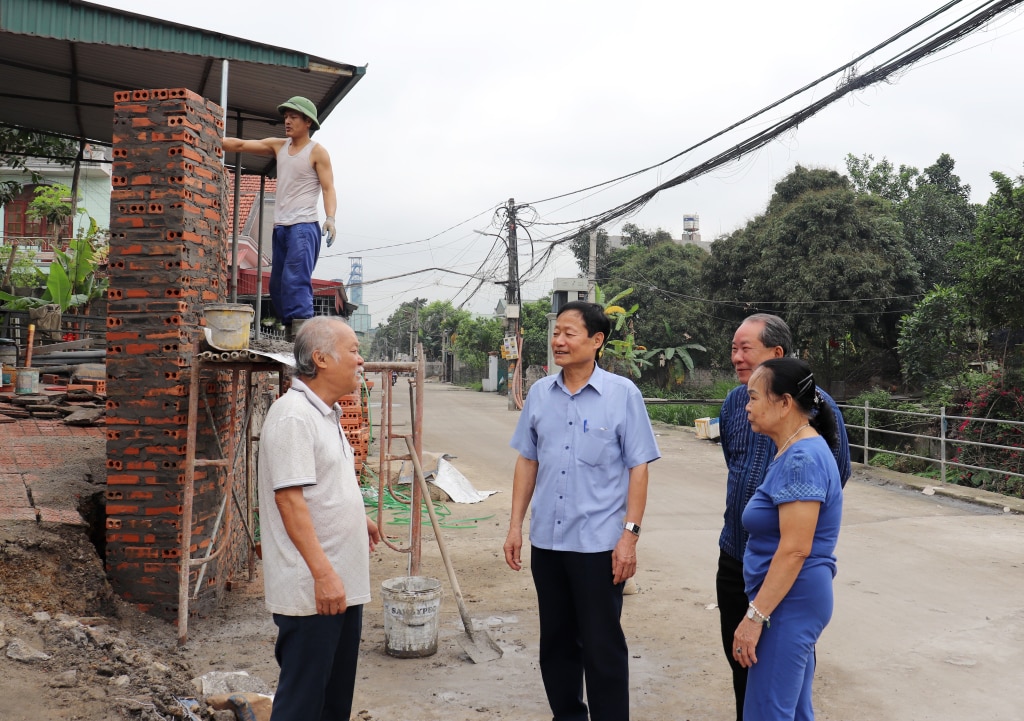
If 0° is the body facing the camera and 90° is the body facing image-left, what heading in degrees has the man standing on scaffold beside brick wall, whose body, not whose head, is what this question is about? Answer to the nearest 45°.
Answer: approximately 45°

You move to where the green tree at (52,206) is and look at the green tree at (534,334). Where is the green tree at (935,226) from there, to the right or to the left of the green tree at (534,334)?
right

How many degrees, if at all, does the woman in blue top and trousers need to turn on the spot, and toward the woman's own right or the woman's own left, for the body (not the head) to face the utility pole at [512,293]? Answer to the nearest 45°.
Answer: approximately 90° to the woman's own right

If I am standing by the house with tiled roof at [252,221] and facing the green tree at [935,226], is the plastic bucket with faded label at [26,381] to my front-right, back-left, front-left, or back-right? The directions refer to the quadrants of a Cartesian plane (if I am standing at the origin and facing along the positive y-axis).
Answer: back-right

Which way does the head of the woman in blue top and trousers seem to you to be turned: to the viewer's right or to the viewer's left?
to the viewer's left

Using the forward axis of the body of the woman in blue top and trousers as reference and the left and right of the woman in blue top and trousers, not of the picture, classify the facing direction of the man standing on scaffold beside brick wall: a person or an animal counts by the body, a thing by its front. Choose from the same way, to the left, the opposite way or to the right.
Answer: to the left

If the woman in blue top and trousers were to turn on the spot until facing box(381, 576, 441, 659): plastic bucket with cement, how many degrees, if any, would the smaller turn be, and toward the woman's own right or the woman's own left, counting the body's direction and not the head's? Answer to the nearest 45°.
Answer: approximately 45° to the woman's own right

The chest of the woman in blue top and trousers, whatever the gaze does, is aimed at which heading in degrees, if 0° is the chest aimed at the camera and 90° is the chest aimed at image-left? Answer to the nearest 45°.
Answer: approximately 90°

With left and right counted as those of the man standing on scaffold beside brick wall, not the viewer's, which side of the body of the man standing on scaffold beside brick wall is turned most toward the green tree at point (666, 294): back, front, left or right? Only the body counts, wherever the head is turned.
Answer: back

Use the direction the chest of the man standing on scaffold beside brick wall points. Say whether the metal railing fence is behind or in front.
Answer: behind

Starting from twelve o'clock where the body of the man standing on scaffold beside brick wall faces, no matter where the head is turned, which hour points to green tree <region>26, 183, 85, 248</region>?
The green tree is roughly at 4 o'clock from the man standing on scaffold beside brick wall.
